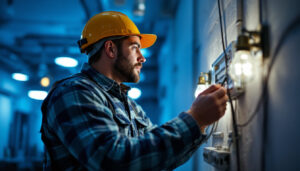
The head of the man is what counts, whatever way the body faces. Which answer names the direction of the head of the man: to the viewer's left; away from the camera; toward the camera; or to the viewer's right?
to the viewer's right

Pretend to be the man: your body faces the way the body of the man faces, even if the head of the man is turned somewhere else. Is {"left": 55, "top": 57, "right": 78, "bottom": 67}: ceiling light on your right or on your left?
on your left

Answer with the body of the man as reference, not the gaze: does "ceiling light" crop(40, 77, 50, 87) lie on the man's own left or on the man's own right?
on the man's own left

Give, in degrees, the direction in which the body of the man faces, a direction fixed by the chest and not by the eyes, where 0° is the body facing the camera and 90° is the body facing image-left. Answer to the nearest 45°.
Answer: approximately 270°

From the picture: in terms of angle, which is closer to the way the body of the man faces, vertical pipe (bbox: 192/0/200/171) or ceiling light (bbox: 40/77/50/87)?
the vertical pipe

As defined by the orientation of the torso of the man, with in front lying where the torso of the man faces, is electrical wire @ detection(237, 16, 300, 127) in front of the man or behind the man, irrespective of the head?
in front

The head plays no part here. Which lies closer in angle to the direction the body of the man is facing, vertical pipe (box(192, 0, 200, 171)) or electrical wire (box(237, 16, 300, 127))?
the electrical wire
